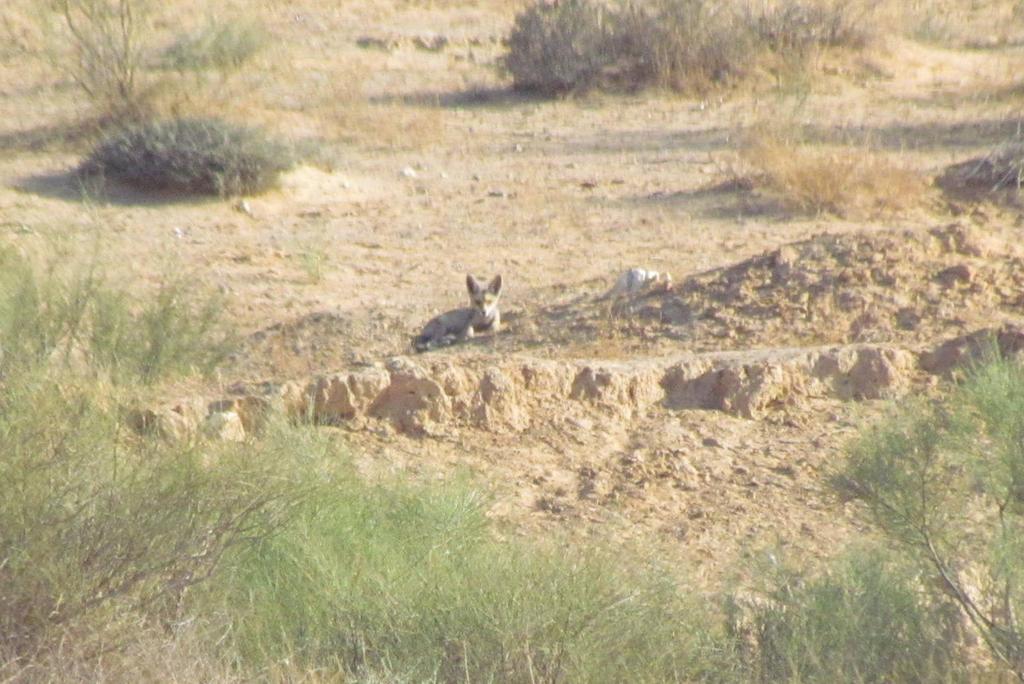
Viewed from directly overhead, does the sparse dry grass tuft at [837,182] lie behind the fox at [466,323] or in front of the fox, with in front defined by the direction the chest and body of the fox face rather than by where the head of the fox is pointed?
in front

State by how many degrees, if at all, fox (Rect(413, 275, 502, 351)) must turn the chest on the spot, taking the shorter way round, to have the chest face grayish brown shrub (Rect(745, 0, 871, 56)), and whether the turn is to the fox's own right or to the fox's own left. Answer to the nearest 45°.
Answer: approximately 45° to the fox's own left

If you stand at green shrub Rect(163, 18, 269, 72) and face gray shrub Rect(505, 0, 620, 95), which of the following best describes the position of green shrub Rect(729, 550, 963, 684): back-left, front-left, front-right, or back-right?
front-right

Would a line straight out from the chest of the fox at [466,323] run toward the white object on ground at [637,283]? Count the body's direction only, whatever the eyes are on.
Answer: yes

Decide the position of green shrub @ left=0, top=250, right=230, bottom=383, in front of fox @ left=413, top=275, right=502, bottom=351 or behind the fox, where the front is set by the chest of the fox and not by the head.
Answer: behind

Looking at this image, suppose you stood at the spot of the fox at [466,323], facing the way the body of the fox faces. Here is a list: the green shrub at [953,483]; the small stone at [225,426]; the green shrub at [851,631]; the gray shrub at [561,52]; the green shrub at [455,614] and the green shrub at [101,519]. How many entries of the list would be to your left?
1

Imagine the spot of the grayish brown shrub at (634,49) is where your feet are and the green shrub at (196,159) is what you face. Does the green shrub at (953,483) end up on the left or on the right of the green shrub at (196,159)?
left

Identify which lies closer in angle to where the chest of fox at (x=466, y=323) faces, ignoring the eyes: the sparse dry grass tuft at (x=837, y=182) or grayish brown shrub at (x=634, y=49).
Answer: the sparse dry grass tuft

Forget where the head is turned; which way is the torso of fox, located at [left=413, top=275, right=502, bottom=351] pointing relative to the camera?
to the viewer's right

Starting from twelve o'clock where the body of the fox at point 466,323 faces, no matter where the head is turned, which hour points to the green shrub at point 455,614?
The green shrub is roughly at 3 o'clock from the fox.
